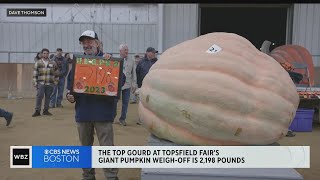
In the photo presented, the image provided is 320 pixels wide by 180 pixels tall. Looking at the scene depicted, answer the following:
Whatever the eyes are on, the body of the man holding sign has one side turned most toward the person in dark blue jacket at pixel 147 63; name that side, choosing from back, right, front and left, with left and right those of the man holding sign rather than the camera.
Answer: back

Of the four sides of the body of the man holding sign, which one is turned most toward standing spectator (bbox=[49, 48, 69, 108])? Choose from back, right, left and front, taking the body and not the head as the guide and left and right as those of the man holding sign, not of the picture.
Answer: back

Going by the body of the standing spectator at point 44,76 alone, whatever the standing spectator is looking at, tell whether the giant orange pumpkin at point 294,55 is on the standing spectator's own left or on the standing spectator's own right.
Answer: on the standing spectator's own left

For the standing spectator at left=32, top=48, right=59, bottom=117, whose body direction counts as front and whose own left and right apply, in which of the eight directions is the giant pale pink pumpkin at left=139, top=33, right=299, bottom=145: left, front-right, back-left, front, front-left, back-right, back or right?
front

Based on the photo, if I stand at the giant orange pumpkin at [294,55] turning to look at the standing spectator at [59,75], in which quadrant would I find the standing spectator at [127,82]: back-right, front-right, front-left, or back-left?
front-left

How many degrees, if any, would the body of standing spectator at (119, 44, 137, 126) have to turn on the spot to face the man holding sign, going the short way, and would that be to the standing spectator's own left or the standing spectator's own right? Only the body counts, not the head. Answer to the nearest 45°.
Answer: approximately 45° to the standing spectator's own left

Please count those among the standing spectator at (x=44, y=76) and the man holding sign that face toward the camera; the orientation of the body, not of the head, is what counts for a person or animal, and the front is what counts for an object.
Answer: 2

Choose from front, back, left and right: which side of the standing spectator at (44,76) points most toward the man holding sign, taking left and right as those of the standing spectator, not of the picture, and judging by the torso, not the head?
front

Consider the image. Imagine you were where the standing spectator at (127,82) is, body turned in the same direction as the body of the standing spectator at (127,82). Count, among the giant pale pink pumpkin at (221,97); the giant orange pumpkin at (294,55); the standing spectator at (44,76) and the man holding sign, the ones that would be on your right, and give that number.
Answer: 1

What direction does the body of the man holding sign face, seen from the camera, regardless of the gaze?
toward the camera

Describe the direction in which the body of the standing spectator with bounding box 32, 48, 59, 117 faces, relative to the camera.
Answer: toward the camera

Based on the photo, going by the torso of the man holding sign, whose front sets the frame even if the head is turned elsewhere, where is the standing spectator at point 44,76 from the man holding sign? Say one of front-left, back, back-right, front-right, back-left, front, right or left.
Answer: back

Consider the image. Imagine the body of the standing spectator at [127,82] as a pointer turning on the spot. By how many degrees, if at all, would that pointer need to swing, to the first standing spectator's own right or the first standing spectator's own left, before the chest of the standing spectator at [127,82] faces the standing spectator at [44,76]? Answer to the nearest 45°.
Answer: approximately 90° to the first standing spectator's own right
